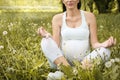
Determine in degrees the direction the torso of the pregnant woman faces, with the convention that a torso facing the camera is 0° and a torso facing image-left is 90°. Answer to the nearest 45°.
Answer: approximately 0°
